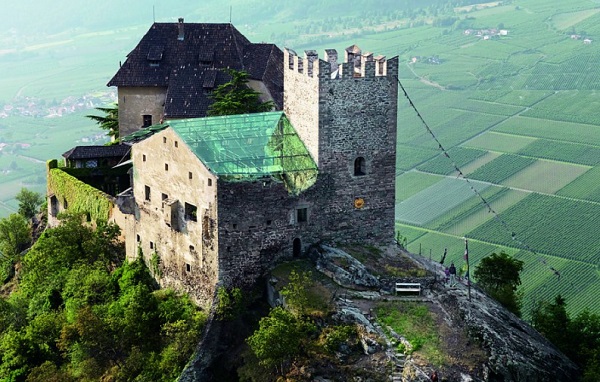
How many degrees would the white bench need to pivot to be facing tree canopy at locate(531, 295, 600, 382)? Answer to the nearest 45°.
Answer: approximately 135° to its left

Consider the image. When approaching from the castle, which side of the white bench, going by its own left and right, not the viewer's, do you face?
right

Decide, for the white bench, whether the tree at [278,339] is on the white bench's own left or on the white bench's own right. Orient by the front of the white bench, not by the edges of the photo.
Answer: on the white bench's own right

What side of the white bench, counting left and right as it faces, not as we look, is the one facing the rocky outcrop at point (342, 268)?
right

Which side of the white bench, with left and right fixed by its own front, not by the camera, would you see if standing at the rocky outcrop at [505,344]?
left

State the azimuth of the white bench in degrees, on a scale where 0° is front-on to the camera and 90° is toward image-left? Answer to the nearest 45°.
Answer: approximately 0°
